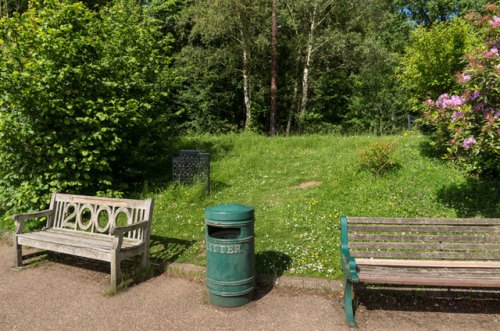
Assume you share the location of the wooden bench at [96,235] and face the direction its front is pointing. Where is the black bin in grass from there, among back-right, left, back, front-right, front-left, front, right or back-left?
back

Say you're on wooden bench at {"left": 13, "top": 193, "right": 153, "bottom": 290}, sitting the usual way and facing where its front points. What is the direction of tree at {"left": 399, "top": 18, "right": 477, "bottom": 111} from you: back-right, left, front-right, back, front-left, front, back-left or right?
back-left

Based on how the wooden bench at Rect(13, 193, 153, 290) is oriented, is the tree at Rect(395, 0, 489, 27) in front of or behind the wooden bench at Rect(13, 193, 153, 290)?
behind

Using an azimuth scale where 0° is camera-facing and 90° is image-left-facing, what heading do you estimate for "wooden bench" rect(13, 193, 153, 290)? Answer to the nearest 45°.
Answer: approximately 45°

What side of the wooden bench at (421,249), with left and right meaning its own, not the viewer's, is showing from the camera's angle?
front

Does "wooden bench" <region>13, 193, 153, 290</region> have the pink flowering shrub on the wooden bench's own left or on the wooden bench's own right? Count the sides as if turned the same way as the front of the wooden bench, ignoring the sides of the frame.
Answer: on the wooden bench's own left

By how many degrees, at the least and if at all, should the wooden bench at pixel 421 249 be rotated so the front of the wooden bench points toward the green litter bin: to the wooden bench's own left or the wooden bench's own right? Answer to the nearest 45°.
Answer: approximately 45° to the wooden bench's own right

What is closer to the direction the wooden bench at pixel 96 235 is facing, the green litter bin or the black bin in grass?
the green litter bin

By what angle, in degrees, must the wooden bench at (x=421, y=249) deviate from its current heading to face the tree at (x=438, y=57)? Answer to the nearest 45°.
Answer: approximately 180°

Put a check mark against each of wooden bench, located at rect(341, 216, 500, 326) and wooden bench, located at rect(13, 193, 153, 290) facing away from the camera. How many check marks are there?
0
